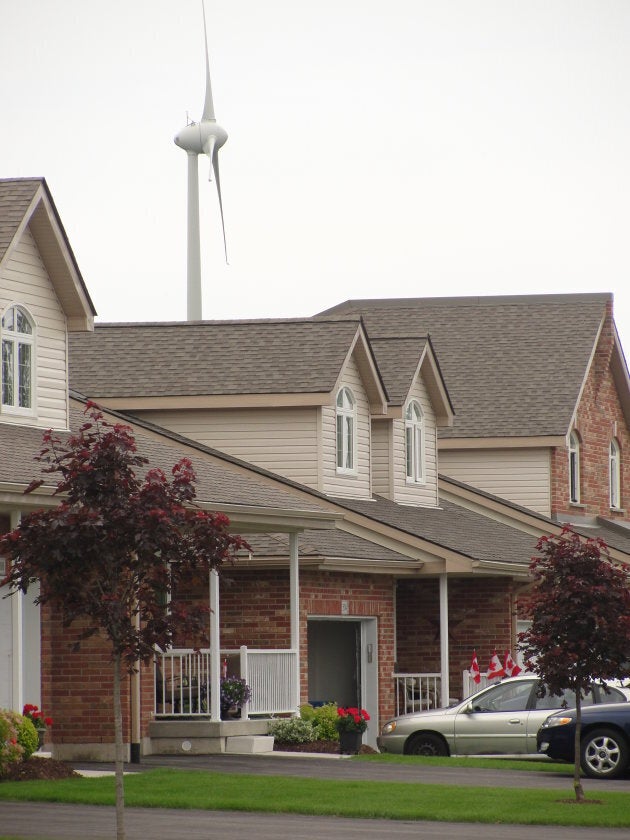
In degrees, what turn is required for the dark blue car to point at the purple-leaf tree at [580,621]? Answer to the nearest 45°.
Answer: approximately 90° to its left

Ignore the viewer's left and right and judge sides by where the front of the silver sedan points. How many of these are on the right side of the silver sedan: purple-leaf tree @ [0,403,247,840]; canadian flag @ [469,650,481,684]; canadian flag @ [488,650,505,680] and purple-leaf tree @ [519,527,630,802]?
2

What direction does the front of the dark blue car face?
to the viewer's left

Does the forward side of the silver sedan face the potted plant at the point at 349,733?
yes

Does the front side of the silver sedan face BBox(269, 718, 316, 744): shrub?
yes

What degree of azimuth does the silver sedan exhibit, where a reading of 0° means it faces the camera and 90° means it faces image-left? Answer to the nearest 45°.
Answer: approximately 90°
